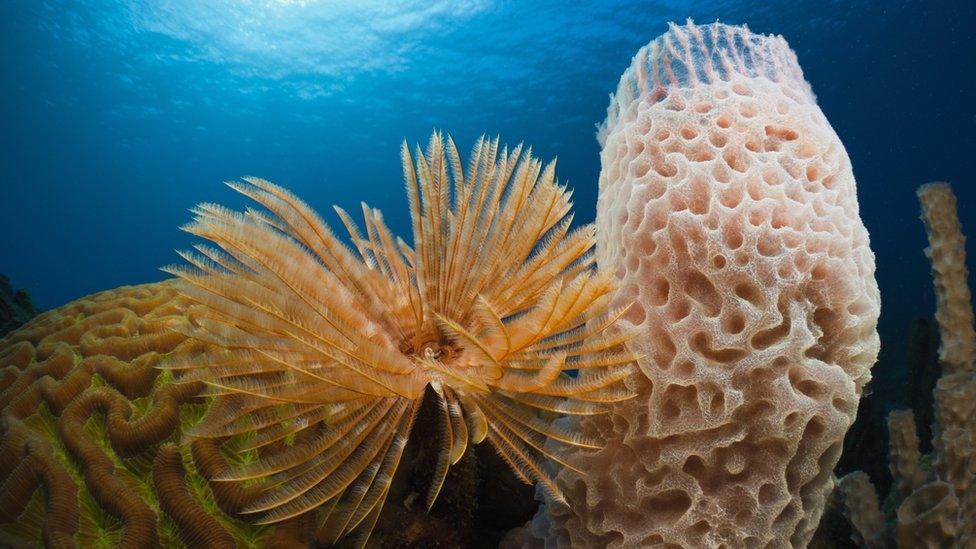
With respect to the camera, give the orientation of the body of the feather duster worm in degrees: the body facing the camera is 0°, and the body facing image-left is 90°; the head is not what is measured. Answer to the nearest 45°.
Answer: approximately 0°

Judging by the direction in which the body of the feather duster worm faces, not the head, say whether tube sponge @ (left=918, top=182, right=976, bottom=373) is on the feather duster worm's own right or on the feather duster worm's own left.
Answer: on the feather duster worm's own left
